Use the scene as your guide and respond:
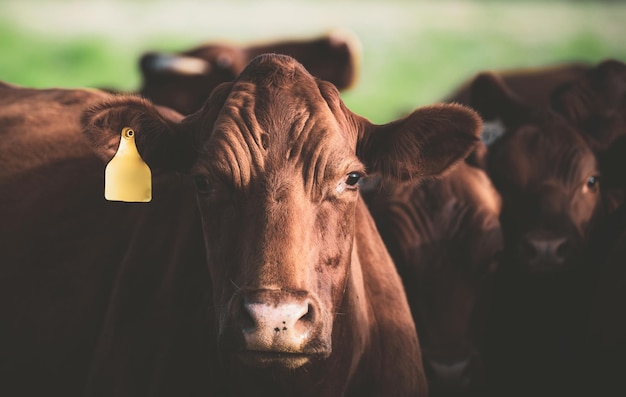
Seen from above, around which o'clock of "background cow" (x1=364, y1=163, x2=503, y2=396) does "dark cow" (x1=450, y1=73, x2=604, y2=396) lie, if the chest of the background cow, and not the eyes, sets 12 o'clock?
The dark cow is roughly at 8 o'clock from the background cow.

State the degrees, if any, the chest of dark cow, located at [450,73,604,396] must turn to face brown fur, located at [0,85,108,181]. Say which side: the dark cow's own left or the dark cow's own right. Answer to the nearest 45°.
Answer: approximately 90° to the dark cow's own right

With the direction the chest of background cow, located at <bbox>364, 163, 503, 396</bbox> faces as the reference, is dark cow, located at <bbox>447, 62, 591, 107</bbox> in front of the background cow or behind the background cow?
behind

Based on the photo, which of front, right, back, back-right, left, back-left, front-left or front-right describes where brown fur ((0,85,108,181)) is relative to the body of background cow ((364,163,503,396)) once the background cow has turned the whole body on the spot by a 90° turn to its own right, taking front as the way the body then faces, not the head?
front

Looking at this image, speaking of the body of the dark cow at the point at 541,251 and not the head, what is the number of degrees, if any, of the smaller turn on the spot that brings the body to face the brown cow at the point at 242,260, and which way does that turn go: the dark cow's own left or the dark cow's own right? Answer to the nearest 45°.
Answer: approximately 45° to the dark cow's own right

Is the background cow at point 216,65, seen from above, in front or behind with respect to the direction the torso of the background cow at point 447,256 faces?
behind

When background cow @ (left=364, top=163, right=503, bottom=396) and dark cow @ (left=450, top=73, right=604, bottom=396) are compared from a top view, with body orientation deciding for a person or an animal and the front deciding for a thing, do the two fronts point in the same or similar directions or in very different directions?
same or similar directions

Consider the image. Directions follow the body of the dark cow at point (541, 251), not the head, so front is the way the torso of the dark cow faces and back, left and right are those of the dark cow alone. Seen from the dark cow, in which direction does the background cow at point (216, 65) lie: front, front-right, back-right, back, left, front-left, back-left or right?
back-right

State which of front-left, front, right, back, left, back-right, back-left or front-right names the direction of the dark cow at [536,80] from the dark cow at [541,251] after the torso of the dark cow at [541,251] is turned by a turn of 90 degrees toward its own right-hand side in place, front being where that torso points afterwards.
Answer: right

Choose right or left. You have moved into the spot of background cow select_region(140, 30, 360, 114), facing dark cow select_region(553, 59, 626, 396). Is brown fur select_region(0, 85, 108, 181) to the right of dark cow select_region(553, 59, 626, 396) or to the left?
right

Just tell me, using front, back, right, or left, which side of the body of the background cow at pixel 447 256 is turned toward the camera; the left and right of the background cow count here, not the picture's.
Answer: front

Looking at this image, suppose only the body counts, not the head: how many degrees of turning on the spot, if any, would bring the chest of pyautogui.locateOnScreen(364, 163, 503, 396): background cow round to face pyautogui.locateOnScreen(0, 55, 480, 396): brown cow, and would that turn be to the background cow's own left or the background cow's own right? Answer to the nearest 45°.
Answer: approximately 45° to the background cow's own right

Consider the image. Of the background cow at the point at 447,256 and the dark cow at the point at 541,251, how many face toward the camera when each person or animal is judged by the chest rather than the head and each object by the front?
2

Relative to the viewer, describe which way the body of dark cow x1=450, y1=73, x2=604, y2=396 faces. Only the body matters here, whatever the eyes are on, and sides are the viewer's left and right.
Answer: facing the viewer
